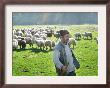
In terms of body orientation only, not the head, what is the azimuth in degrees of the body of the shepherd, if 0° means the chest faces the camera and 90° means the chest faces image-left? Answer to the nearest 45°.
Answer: approximately 315°
